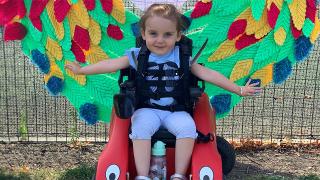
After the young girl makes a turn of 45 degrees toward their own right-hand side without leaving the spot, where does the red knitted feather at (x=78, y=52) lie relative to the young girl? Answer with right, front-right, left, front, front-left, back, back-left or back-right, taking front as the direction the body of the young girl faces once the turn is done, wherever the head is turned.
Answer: right

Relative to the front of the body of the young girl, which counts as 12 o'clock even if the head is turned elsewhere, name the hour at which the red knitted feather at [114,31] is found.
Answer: The red knitted feather is roughly at 5 o'clock from the young girl.

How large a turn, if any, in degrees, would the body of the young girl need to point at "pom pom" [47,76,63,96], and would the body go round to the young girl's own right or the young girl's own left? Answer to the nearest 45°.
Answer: approximately 135° to the young girl's own right

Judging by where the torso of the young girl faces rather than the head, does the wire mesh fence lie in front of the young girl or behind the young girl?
behind

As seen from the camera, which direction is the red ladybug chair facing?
toward the camera

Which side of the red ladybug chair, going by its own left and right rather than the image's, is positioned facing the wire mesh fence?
back
